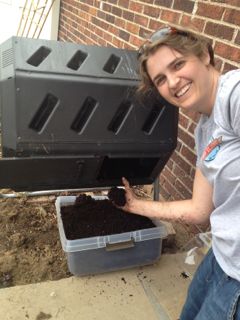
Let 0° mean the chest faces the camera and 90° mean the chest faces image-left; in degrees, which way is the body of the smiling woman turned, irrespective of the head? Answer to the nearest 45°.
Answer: approximately 45°
